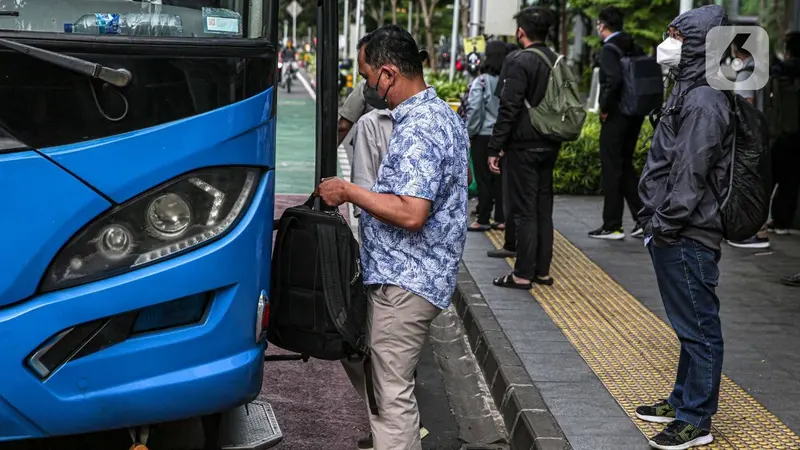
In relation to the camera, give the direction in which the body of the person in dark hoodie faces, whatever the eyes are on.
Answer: to the viewer's left

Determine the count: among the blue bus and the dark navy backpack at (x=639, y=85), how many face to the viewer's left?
0

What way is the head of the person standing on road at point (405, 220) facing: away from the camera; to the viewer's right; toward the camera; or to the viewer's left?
to the viewer's left

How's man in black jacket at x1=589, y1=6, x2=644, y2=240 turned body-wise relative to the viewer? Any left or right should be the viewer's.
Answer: facing to the left of the viewer

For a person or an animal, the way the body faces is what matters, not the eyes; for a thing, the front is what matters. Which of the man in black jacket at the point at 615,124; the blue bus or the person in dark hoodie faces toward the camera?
the blue bus

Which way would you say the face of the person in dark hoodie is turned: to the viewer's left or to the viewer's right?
to the viewer's left

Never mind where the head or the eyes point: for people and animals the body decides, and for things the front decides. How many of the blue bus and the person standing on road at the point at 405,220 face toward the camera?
1

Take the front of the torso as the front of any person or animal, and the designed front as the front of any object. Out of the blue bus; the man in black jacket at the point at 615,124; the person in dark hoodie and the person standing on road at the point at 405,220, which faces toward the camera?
the blue bus

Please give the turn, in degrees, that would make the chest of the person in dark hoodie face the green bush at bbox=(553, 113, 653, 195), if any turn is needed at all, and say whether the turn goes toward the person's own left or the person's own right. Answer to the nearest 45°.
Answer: approximately 90° to the person's own right
